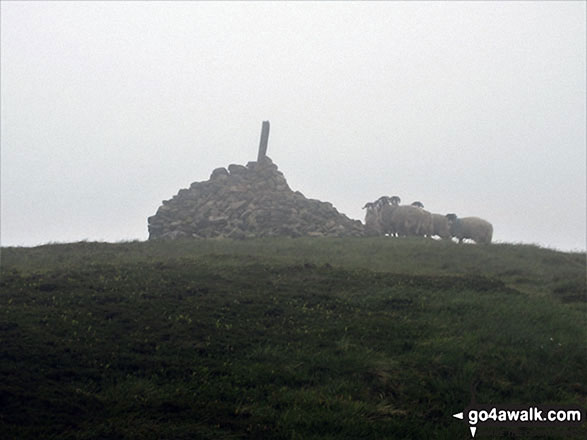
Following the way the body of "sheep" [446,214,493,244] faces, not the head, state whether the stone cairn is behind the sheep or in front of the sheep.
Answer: in front

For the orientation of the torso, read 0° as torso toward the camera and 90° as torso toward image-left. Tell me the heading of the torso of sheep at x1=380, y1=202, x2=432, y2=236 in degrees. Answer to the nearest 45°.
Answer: approximately 90°

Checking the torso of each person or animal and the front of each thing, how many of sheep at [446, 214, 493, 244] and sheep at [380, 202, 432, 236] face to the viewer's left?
2

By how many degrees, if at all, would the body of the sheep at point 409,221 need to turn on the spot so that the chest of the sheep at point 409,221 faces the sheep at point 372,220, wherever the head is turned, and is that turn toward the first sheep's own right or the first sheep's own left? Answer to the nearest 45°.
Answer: approximately 45° to the first sheep's own right

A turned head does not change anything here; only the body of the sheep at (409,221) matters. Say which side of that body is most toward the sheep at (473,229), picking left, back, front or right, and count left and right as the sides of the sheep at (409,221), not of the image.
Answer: back

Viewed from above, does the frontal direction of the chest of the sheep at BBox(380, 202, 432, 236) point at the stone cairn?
yes

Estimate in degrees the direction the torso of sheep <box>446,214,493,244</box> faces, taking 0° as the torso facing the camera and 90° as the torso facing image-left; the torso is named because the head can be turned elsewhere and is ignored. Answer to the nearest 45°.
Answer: approximately 90°

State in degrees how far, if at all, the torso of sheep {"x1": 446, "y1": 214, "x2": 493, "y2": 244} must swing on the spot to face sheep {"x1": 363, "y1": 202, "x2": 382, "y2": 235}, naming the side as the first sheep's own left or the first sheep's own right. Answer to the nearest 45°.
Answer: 0° — it already faces it

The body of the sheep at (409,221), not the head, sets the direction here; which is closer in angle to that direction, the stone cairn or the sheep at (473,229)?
the stone cairn
